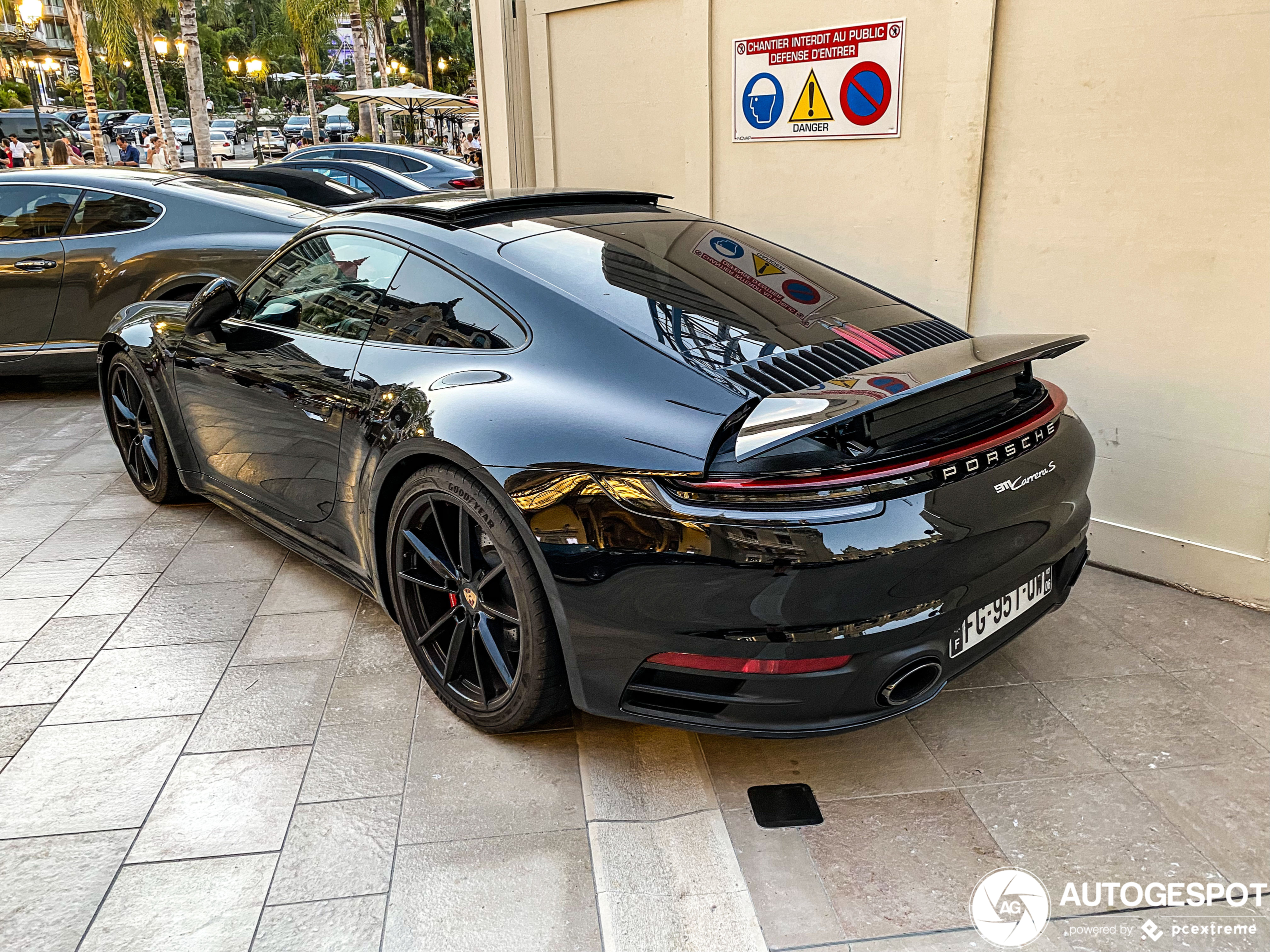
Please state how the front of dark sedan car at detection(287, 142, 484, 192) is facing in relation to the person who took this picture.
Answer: facing to the left of the viewer

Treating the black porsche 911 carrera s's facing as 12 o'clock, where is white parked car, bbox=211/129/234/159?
The white parked car is roughly at 1 o'clock from the black porsche 911 carrera s.

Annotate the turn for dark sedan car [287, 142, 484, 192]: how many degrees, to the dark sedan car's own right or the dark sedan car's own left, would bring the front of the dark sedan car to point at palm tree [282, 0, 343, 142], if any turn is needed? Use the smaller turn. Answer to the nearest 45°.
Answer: approximately 90° to the dark sedan car's own right

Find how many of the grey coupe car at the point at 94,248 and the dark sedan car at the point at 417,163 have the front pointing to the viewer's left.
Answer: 2

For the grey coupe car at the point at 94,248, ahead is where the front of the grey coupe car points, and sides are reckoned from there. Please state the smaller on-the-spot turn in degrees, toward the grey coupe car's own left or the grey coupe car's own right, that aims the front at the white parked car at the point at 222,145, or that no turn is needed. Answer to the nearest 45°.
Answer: approximately 90° to the grey coupe car's own right

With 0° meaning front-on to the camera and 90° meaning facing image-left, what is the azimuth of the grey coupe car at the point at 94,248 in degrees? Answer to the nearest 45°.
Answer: approximately 90°

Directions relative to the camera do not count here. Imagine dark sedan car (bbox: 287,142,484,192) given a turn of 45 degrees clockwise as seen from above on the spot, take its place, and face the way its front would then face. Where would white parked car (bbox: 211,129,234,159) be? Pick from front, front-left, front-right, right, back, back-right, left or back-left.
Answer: front-right

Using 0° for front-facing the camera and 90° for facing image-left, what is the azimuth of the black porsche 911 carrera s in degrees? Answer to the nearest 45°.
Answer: approximately 135°

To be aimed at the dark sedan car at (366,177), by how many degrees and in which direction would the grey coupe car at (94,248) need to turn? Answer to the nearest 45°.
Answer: approximately 135° to its right

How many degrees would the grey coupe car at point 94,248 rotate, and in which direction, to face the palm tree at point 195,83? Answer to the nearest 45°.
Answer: approximately 90° to its right
